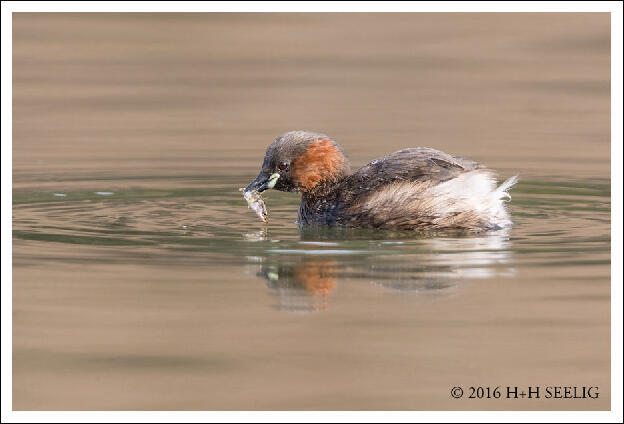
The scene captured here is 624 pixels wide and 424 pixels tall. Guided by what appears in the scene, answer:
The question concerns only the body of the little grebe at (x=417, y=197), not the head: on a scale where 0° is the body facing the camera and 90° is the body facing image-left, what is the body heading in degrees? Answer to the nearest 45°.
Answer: approximately 90°
